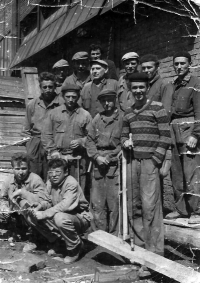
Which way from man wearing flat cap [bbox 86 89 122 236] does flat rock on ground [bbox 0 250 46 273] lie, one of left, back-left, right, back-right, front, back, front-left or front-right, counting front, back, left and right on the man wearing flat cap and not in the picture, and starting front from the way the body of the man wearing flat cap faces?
front-right

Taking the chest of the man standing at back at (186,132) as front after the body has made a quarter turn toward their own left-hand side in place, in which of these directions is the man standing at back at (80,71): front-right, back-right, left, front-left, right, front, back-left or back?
back

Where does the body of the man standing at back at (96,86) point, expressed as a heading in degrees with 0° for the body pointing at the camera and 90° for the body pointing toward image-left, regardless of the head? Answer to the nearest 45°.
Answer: approximately 45°

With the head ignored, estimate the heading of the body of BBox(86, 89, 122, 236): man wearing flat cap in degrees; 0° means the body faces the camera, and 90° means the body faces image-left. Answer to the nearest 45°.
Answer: approximately 0°

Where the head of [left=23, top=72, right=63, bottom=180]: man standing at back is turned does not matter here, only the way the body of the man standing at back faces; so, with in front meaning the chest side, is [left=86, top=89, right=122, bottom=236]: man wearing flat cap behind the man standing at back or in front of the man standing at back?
in front

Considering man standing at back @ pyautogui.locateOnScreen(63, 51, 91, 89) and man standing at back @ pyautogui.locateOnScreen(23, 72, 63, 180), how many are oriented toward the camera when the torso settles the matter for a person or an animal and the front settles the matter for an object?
2

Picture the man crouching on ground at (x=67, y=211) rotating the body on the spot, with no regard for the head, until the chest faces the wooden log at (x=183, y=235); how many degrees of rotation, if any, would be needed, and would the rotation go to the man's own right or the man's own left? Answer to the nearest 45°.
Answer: approximately 135° to the man's own left
